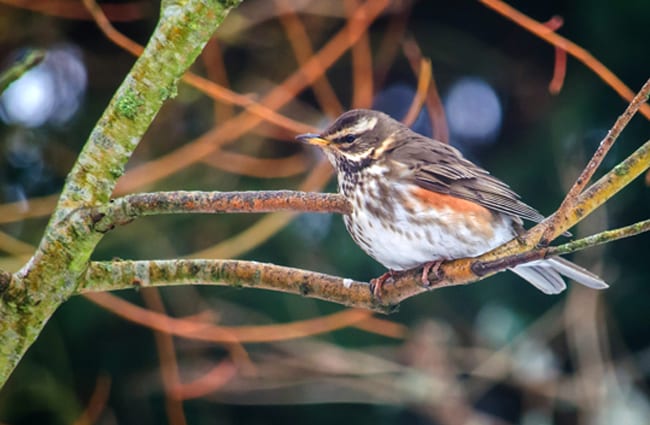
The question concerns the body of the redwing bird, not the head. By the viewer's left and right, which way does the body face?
facing to the left of the viewer

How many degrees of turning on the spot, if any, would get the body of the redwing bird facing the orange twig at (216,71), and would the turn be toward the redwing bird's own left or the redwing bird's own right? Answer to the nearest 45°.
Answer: approximately 45° to the redwing bird's own right

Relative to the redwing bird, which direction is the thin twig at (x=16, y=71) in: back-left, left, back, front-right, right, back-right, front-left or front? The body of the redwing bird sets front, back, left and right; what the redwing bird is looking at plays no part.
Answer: front-right
